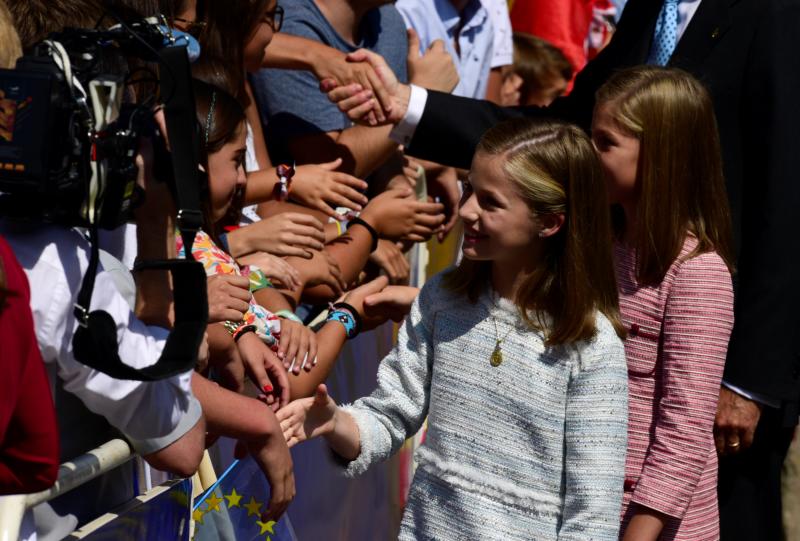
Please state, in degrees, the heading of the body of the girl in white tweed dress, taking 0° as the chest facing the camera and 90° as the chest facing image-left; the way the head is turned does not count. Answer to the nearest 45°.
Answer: approximately 45°

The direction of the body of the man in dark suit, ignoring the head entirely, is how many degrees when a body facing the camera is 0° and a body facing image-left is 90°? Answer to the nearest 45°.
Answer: approximately 45°

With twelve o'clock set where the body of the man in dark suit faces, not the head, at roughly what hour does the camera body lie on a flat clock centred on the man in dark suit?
The camera body is roughly at 12 o'clock from the man in dark suit.

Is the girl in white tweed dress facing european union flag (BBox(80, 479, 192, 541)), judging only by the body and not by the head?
yes

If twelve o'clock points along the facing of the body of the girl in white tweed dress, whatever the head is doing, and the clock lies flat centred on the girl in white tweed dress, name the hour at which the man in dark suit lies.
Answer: The man in dark suit is roughly at 6 o'clock from the girl in white tweed dress.
